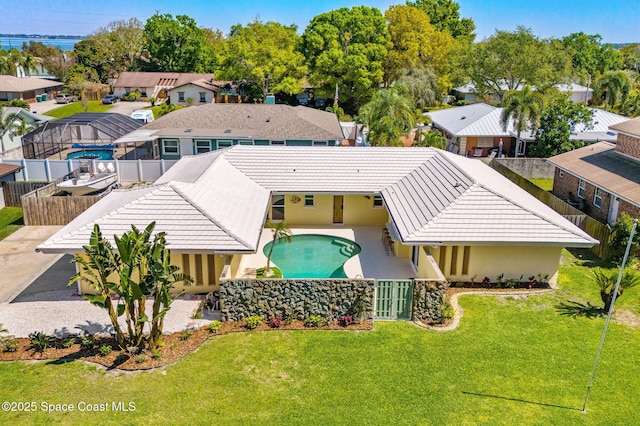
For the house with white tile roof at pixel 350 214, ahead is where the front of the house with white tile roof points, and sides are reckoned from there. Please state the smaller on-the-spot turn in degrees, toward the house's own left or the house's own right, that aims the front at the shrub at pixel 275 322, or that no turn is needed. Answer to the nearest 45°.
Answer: approximately 45° to the house's own right

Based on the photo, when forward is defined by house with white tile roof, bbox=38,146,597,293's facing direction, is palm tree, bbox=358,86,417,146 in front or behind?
behind

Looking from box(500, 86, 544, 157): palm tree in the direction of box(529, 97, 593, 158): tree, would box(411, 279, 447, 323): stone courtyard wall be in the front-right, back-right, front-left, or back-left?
back-right

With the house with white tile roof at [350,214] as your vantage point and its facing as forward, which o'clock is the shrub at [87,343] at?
The shrub is roughly at 2 o'clock from the house with white tile roof.

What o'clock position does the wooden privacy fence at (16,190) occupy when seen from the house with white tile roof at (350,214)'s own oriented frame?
The wooden privacy fence is roughly at 4 o'clock from the house with white tile roof.

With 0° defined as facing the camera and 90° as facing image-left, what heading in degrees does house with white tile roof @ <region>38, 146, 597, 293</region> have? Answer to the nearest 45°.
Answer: approximately 0°

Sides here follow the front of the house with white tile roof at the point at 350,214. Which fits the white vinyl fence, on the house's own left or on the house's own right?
on the house's own right

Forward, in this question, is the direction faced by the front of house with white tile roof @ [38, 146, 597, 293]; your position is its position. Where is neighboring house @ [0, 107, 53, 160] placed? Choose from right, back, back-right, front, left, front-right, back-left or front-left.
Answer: back-right

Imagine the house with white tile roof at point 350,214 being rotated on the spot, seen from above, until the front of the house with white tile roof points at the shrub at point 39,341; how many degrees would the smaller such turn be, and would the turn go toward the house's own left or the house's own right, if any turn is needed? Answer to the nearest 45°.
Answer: approximately 45° to the house's own right
